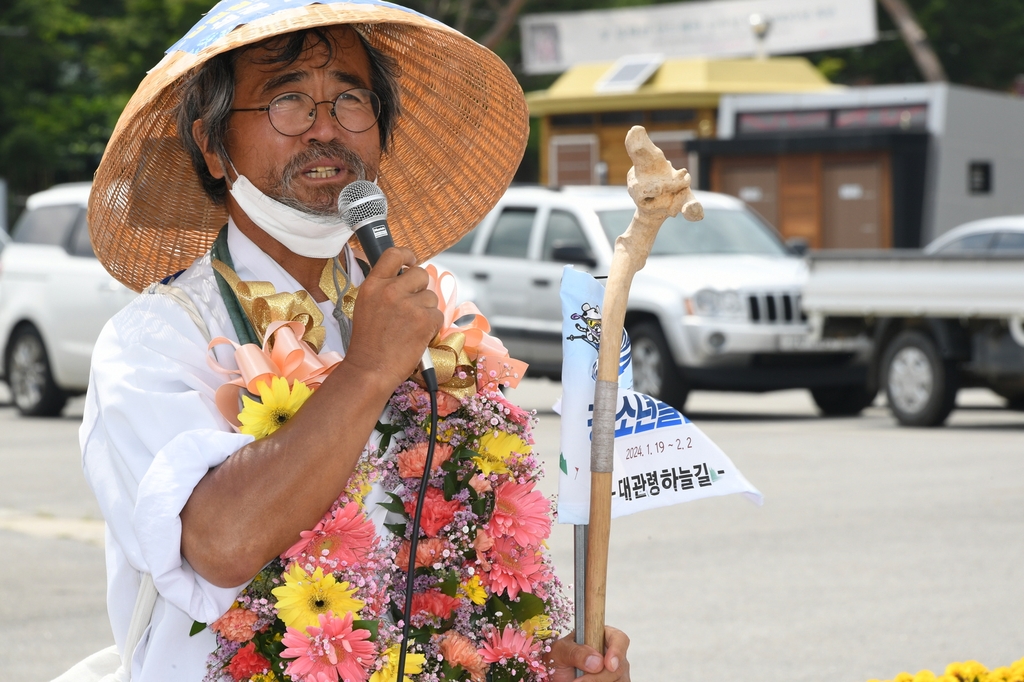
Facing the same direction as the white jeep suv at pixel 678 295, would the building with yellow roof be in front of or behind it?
behind

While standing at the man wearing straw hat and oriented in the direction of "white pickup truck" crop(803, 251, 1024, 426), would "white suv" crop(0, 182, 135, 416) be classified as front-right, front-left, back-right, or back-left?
front-left

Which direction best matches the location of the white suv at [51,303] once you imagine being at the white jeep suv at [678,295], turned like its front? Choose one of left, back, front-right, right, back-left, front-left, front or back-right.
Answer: back-right

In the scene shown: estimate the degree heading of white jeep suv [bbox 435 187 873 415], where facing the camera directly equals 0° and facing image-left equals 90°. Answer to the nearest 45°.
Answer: approximately 315°

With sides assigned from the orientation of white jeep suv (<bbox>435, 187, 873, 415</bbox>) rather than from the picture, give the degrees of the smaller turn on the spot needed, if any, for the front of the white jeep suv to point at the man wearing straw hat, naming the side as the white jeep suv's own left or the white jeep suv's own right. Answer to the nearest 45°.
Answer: approximately 45° to the white jeep suv's own right

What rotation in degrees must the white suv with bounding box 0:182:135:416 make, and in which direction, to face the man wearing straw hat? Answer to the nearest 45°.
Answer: approximately 45° to its right

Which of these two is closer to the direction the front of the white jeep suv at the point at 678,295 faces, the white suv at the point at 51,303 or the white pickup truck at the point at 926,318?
the white pickup truck

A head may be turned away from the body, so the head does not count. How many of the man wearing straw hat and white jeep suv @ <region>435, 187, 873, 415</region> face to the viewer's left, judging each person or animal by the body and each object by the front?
0

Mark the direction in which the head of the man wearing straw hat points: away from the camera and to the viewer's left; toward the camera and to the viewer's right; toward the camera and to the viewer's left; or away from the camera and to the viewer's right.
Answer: toward the camera and to the viewer's right

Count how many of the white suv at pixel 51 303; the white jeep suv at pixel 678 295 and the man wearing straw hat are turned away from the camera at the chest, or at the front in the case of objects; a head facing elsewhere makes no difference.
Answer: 0

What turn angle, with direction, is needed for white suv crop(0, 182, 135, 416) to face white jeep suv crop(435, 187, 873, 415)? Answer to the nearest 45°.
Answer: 0° — it already faces it

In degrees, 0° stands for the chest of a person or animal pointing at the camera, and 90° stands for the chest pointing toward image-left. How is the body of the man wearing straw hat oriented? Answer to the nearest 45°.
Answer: approximately 315°

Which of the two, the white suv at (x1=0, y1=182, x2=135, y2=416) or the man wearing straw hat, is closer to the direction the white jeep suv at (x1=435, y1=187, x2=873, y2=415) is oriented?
the man wearing straw hat

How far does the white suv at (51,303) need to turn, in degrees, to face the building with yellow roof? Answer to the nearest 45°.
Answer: approximately 90° to its left
